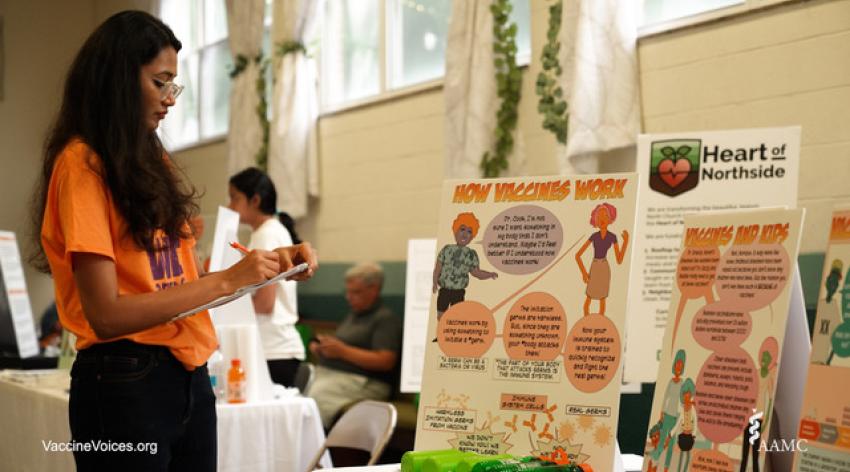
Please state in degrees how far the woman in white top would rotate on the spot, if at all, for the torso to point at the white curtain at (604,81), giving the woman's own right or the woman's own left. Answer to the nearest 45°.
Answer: approximately 180°

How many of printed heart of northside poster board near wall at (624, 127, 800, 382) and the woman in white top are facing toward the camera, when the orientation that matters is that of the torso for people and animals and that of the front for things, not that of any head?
1

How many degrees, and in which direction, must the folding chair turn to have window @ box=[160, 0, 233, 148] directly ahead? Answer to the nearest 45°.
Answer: approximately 135° to its right

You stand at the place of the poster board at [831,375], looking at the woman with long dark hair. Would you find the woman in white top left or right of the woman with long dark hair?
right

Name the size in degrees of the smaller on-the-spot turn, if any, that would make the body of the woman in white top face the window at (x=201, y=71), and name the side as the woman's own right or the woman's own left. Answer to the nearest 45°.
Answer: approximately 90° to the woman's own right

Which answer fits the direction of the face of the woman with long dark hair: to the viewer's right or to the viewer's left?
to the viewer's right

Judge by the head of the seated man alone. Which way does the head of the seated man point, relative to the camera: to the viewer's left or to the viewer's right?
to the viewer's left

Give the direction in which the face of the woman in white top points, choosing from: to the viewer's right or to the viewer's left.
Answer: to the viewer's left

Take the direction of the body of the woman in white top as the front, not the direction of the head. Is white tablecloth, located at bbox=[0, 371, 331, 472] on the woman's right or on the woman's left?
on the woman's left

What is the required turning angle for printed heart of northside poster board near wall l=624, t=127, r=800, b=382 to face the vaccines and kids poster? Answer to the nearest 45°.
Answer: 0° — it already faces it

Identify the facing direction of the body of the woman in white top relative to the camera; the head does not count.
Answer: to the viewer's left

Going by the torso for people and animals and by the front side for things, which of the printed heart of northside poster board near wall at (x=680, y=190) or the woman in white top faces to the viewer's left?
the woman in white top

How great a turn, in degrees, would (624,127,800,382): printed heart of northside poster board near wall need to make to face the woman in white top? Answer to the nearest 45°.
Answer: approximately 135° to its right

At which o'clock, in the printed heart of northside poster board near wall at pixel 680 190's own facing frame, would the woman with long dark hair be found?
The woman with long dark hair is roughly at 1 o'clock from the printed heart of northside poster board near wall.
